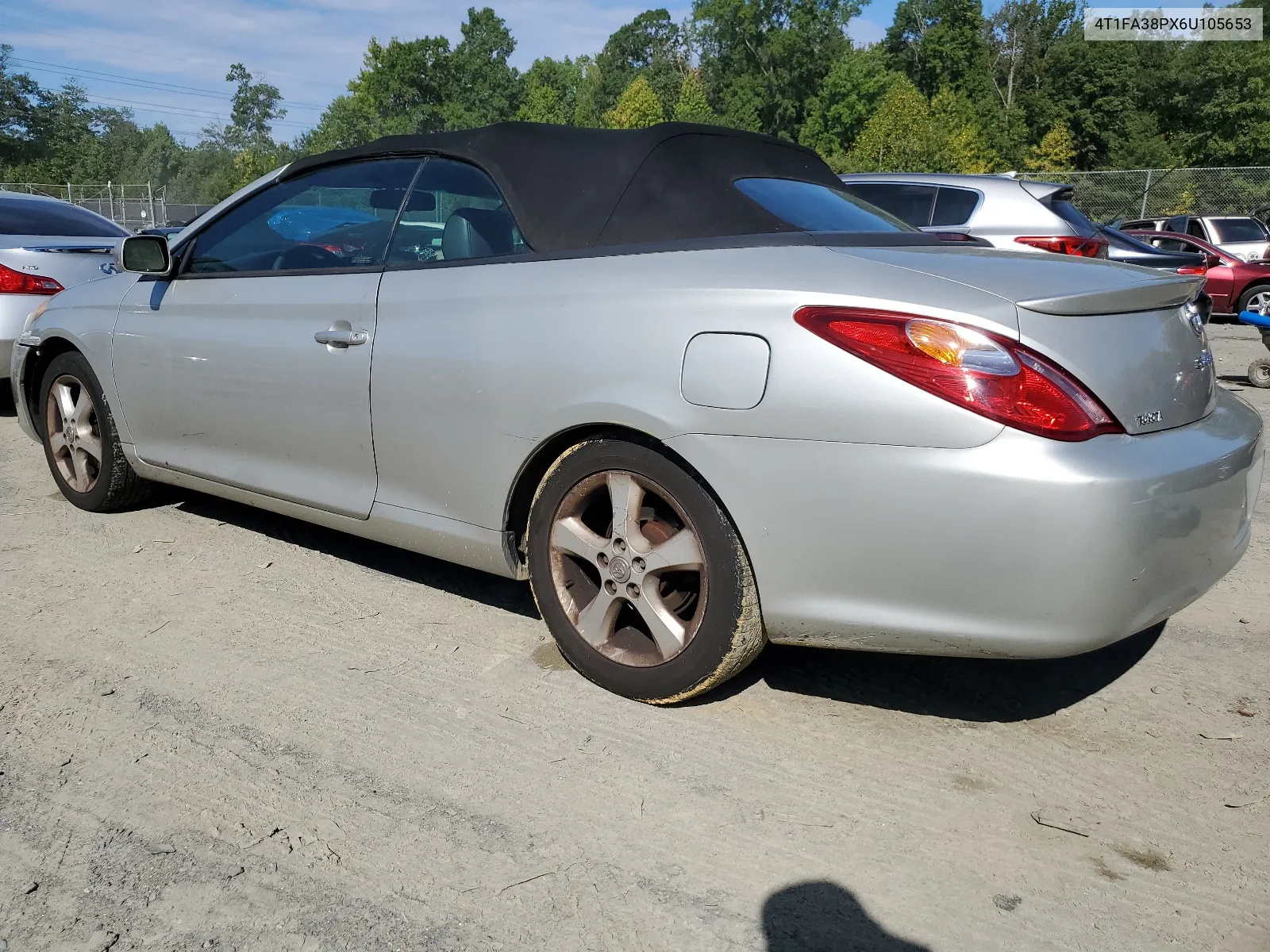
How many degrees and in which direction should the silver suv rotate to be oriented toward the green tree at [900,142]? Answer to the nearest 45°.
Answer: approximately 45° to its right

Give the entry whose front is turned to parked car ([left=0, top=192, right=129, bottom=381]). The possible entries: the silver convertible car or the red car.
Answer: the silver convertible car

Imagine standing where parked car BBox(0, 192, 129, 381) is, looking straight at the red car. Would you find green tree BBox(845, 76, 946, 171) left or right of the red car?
left

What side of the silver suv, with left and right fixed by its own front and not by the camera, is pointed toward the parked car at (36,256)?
left

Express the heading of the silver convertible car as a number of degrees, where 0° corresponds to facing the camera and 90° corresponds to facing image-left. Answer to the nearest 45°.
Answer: approximately 135°

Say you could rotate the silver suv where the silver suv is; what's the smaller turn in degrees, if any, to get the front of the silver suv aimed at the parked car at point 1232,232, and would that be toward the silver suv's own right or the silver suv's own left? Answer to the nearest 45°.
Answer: approximately 45° to the silver suv's own right

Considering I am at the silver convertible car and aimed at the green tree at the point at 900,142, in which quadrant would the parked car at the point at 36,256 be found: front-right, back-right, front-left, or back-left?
front-left

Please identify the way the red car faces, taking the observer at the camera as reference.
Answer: facing to the right of the viewer

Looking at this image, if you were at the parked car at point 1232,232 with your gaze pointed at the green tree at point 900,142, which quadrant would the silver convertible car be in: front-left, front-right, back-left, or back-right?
back-left

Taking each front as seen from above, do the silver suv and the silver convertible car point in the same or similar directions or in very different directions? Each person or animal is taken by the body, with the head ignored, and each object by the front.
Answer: same or similar directions

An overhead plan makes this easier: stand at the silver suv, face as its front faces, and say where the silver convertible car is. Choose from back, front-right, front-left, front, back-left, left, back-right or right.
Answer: back-left

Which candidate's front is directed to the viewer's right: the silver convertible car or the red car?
the red car

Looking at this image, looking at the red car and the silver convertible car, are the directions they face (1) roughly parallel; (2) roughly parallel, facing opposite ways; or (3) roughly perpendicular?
roughly parallel, facing opposite ways

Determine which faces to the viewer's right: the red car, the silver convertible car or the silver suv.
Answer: the red car

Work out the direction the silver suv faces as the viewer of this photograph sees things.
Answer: facing away from the viewer and to the left of the viewer

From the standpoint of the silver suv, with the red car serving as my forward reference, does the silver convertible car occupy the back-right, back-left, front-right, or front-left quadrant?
back-right
